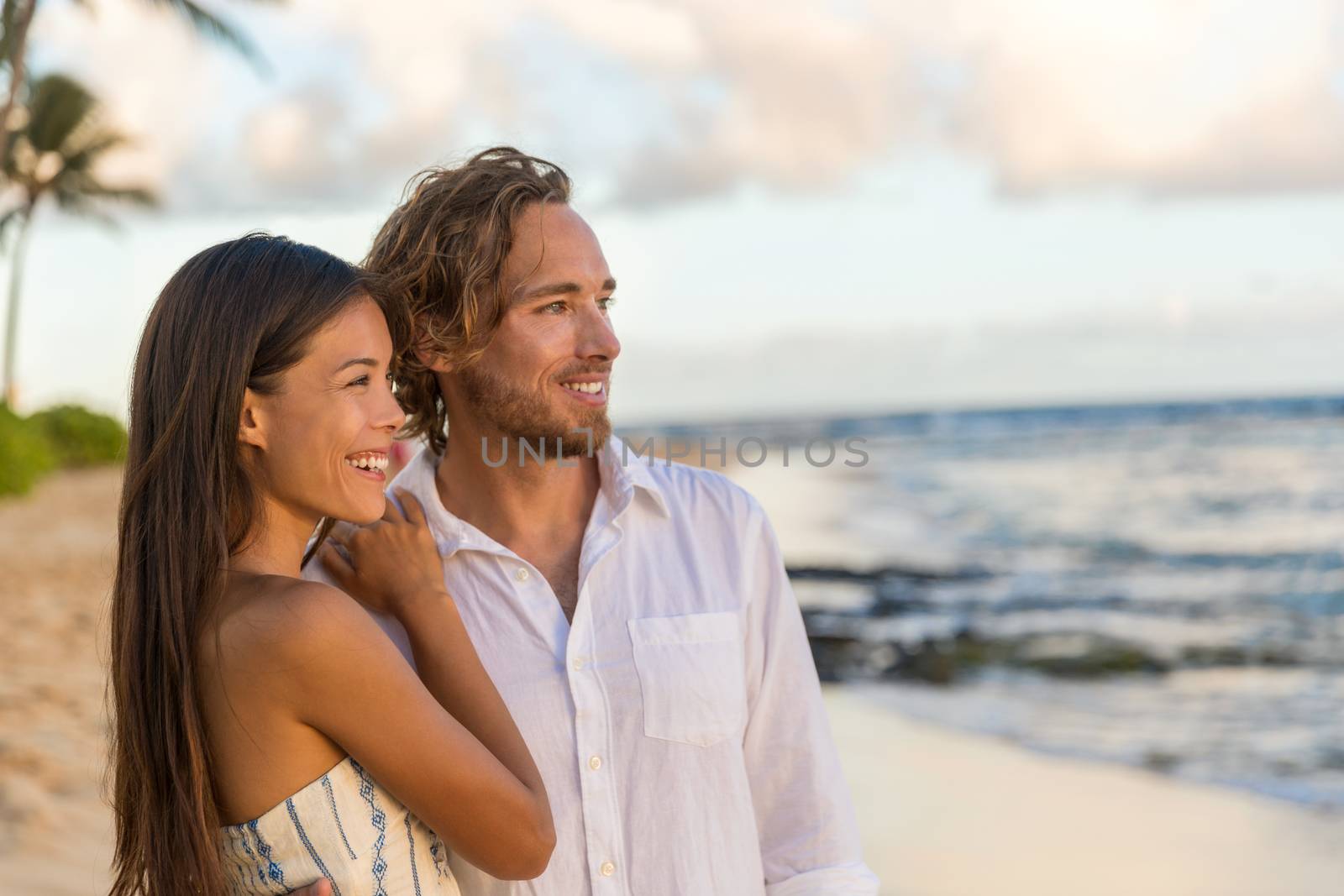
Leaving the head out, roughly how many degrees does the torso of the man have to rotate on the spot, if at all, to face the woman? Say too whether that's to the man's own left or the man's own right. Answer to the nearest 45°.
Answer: approximately 45° to the man's own right

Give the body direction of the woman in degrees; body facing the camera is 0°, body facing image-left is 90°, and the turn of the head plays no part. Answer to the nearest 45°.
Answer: approximately 270°

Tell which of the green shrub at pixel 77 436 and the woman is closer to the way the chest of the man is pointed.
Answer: the woman

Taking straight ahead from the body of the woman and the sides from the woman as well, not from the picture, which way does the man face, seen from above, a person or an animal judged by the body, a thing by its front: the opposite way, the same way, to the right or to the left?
to the right

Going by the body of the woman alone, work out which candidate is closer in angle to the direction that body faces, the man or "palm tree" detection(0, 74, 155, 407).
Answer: the man

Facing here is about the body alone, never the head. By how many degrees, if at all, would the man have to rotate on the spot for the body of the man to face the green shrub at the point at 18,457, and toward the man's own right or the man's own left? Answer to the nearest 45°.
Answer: approximately 135° to the man's own right

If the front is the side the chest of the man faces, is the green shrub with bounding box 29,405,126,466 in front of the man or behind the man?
behind

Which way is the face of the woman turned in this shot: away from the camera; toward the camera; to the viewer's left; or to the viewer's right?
to the viewer's right

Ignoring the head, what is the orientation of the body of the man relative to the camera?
toward the camera

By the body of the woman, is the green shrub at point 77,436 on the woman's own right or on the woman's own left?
on the woman's own left

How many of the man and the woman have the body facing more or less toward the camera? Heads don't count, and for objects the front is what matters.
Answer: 1
